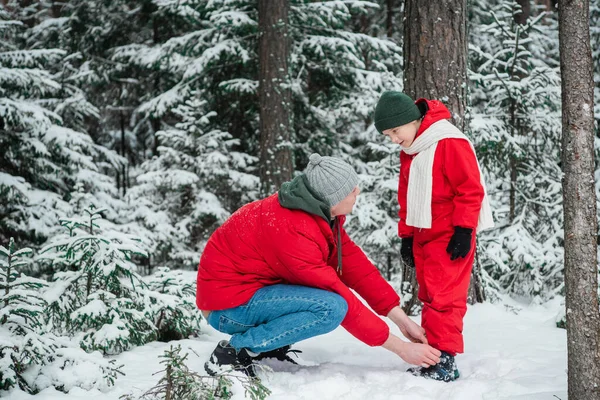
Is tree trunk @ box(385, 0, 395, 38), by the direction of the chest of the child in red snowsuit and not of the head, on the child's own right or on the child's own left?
on the child's own right

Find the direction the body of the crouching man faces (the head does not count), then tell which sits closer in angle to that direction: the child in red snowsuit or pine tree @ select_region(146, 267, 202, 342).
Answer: the child in red snowsuit

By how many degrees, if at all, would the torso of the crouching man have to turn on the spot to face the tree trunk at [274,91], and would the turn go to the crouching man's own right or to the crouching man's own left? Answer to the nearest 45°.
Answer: approximately 90° to the crouching man's own left

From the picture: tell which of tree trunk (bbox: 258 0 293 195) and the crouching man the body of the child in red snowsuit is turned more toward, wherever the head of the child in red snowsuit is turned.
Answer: the crouching man

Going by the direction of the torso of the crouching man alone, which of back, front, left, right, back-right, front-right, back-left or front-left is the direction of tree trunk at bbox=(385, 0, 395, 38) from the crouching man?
left

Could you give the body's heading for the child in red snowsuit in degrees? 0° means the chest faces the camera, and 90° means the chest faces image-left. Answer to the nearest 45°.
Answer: approximately 45°

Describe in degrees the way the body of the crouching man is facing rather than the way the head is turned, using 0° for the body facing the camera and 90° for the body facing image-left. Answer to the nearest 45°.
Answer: approximately 270°

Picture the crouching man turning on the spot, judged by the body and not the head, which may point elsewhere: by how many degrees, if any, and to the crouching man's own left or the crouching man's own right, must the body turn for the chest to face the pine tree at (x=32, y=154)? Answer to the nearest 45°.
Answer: approximately 135° to the crouching man's own left

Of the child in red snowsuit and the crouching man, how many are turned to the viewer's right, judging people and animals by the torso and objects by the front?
1
